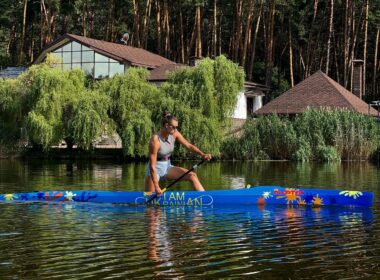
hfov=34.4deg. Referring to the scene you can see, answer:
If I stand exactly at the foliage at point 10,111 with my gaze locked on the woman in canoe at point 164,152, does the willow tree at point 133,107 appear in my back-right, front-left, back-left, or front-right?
front-left

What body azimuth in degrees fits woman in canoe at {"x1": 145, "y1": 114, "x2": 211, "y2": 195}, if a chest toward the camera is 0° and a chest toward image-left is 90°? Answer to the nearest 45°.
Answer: approximately 315°

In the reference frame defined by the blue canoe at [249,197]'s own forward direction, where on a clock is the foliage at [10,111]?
The foliage is roughly at 8 o'clock from the blue canoe.

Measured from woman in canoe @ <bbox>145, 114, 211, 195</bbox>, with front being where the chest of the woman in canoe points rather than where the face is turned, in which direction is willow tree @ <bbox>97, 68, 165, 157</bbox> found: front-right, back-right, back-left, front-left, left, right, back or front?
back-left

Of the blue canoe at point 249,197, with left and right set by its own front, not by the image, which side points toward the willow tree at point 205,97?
left

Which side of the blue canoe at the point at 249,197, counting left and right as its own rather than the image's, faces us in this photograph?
right

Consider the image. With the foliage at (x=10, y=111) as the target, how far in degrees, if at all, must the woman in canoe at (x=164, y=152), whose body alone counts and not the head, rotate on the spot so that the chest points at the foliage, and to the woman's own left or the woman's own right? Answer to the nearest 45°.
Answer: approximately 135° to the woman's own left

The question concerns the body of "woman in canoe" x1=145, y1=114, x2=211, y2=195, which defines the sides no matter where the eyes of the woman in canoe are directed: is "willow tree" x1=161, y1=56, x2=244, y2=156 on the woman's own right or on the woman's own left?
on the woman's own left

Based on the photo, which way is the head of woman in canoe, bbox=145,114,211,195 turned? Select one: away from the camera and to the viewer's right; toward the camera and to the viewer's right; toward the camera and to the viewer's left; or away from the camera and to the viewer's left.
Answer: toward the camera and to the viewer's right
